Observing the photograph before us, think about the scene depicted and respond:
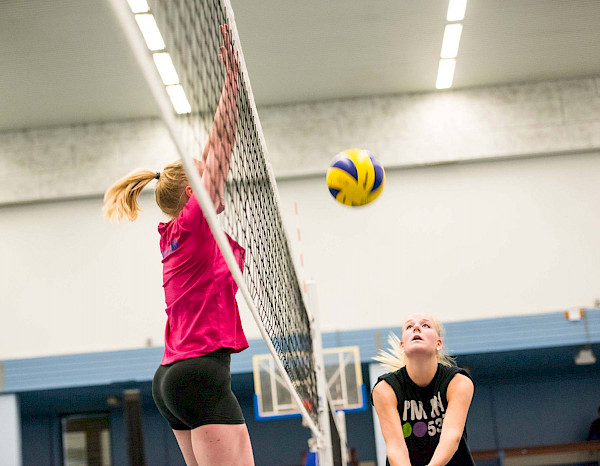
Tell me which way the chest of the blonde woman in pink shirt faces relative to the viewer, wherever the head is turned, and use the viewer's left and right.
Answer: facing away from the viewer and to the right of the viewer

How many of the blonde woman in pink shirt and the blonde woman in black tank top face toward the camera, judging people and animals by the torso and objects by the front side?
1

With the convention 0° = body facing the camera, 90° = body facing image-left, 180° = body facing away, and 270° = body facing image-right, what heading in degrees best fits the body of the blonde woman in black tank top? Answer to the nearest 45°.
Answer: approximately 0°

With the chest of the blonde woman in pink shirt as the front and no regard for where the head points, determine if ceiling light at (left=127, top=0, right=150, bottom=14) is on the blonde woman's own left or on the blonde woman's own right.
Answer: on the blonde woman's own left

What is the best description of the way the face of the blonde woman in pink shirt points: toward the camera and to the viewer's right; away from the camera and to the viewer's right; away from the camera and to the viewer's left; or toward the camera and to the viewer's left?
away from the camera and to the viewer's right
